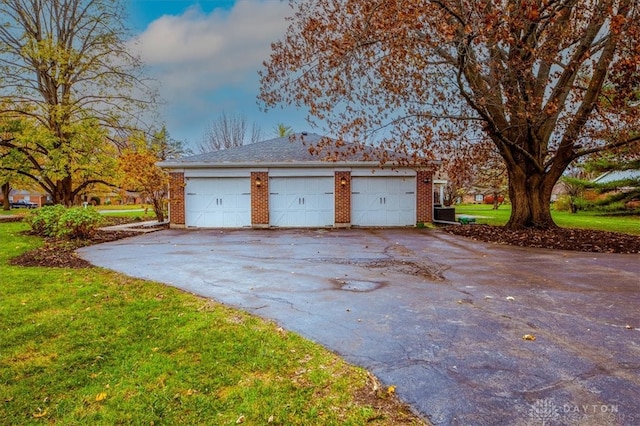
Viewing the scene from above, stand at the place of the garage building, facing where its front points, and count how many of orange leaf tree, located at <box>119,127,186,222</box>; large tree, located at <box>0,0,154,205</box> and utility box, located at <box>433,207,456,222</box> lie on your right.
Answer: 2

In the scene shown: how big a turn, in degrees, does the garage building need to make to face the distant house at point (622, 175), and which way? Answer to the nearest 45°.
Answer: approximately 90° to its left

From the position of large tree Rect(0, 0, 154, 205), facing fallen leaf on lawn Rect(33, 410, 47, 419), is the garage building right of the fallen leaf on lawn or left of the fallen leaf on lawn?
left

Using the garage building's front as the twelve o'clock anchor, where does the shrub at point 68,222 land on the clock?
The shrub is roughly at 2 o'clock from the garage building.

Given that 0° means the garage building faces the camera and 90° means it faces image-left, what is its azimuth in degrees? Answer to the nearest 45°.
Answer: approximately 0°

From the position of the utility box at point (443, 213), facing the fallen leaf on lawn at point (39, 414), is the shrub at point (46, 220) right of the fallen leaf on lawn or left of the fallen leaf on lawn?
right

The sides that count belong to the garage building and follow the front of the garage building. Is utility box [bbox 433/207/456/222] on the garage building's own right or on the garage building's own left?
on the garage building's own left

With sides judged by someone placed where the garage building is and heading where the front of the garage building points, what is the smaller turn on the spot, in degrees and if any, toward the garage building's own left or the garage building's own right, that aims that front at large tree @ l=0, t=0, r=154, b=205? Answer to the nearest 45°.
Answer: approximately 90° to the garage building's own right

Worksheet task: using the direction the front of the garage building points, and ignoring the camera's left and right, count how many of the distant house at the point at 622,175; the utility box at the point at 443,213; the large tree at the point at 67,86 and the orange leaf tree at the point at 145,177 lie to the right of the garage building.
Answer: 2

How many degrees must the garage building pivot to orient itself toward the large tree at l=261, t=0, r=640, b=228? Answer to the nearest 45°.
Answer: approximately 45° to its left

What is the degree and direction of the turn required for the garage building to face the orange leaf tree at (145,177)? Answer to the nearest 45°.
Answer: approximately 90° to its right
